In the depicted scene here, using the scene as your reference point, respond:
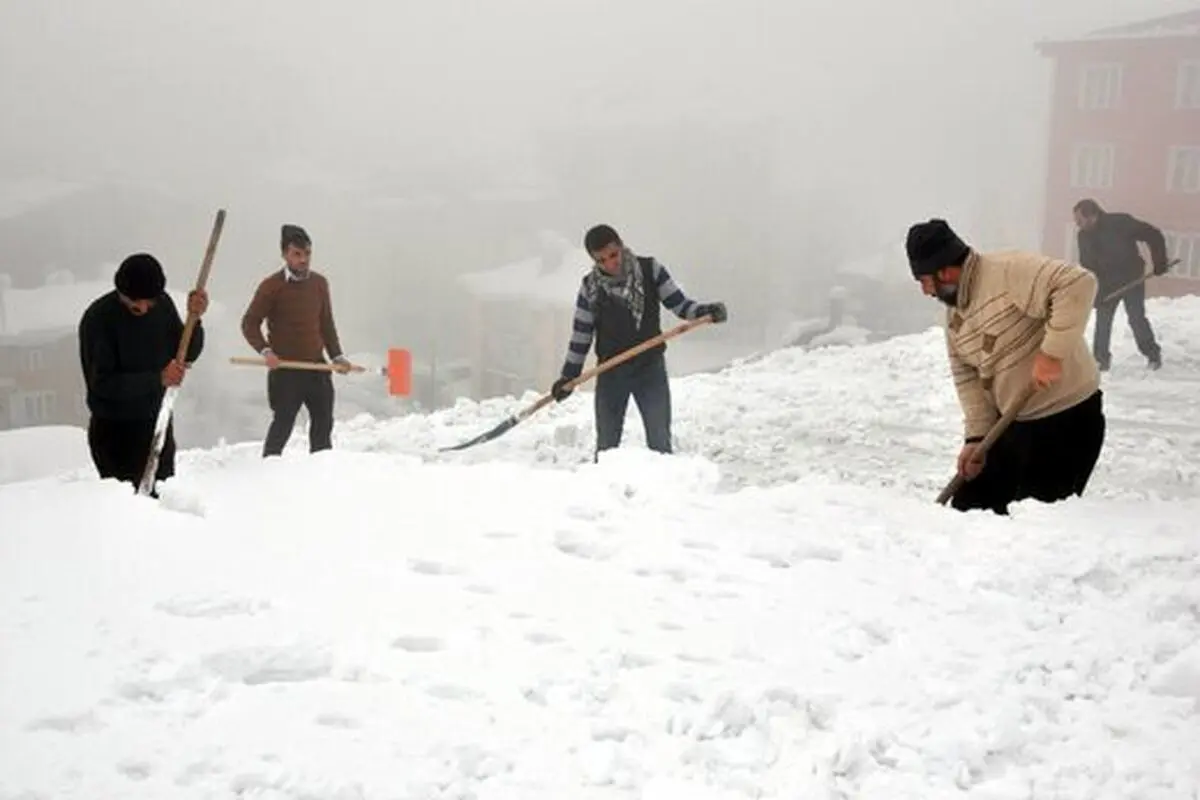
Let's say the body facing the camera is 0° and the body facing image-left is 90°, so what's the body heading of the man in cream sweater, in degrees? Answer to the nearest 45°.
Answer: approximately 45°

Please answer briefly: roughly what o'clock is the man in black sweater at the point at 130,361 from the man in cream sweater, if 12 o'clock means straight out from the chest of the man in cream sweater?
The man in black sweater is roughly at 1 o'clock from the man in cream sweater.

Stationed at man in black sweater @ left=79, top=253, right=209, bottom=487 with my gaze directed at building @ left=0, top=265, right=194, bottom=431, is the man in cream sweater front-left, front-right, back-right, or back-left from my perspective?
back-right

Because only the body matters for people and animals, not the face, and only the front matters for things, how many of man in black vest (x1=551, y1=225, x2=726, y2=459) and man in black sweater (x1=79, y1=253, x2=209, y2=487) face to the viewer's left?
0

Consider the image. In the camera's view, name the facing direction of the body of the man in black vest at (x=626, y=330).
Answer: toward the camera

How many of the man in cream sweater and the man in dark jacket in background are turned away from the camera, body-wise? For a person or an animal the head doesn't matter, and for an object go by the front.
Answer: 0

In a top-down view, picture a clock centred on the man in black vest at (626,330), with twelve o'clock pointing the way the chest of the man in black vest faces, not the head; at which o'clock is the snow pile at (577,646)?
The snow pile is roughly at 12 o'clock from the man in black vest.

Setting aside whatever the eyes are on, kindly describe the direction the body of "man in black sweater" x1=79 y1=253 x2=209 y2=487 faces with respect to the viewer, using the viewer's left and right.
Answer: facing the viewer and to the right of the viewer
